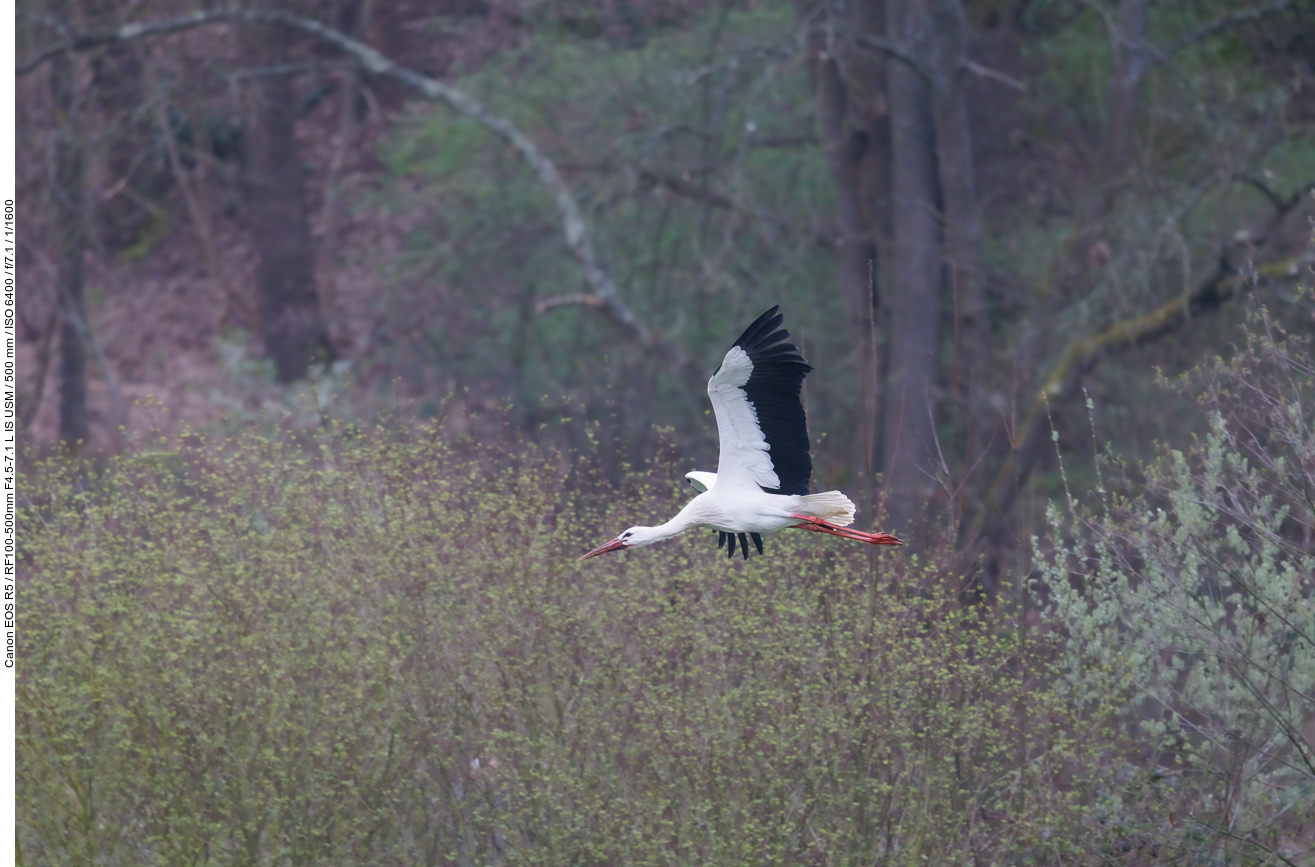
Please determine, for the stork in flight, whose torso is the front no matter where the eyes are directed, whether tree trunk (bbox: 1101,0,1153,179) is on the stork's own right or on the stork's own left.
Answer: on the stork's own right

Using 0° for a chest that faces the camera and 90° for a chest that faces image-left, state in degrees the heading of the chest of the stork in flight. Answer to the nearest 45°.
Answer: approximately 90°

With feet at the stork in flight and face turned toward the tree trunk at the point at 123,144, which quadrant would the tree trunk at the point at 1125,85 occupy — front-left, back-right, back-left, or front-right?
front-right

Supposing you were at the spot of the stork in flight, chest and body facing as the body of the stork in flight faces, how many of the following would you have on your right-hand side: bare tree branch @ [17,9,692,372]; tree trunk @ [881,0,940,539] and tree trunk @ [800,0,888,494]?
3

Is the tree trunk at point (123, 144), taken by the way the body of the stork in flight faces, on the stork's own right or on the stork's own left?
on the stork's own right

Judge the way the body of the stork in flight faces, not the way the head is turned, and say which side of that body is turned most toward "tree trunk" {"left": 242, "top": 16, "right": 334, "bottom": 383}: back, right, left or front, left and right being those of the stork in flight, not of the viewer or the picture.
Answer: right

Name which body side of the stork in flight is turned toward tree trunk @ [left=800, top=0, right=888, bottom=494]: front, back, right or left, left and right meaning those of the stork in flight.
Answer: right

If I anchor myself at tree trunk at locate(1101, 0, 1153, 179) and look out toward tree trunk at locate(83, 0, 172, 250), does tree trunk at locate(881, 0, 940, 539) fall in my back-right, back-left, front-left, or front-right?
front-left

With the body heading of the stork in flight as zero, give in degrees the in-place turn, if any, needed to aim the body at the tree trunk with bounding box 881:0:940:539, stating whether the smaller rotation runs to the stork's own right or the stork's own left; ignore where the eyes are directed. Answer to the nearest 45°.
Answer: approximately 90° to the stork's own right
